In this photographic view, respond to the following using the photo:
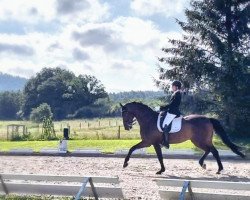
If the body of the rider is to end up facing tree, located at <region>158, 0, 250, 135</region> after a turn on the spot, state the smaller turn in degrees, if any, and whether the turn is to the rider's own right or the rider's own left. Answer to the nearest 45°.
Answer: approximately 90° to the rider's own right

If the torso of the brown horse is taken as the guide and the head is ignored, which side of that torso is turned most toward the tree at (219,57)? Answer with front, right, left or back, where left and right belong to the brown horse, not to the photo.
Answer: right

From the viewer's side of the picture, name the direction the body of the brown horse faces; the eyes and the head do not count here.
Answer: to the viewer's left

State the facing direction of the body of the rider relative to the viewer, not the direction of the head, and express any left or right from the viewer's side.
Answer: facing to the left of the viewer
